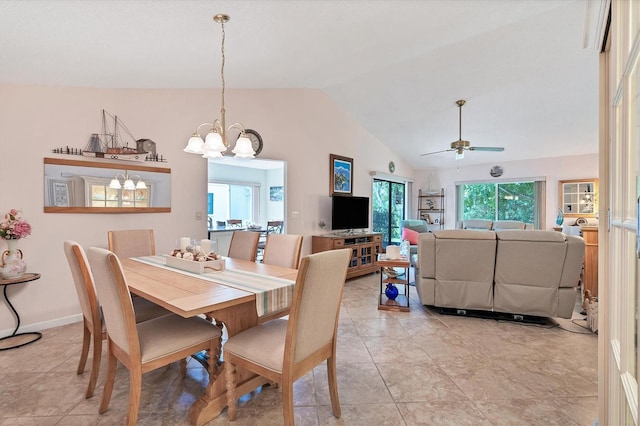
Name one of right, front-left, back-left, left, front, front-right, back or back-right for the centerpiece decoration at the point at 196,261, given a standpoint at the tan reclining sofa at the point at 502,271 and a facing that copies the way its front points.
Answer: back-left

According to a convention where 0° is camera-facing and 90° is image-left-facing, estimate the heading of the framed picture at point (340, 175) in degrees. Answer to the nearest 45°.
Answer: approximately 315°

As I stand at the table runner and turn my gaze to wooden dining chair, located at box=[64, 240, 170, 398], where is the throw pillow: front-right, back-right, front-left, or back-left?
back-right

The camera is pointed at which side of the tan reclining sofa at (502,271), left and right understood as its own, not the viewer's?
back

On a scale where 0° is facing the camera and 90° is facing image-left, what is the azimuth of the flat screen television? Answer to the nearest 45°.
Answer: approximately 315°

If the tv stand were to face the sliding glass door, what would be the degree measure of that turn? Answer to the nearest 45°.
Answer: approximately 135° to its left

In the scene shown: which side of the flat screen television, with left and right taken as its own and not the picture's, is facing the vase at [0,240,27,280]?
right

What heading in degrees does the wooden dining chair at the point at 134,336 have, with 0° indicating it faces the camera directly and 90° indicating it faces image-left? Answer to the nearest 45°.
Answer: approximately 225°
